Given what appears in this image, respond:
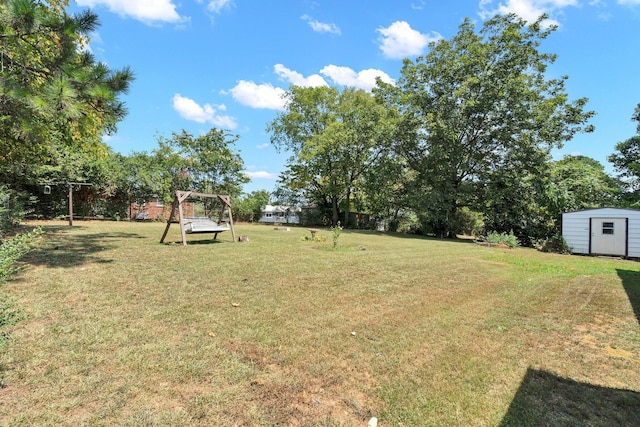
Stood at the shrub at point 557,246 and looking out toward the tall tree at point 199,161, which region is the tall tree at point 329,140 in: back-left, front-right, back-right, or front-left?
front-right

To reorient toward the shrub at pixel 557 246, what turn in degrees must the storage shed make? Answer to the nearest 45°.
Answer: approximately 90° to its right

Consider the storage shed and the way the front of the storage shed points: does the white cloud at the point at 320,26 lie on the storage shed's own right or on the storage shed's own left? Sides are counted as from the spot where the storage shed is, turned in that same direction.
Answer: on the storage shed's own right

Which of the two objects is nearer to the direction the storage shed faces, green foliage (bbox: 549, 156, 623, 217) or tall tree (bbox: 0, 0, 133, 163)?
the tall tree

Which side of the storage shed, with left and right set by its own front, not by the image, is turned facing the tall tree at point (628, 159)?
back

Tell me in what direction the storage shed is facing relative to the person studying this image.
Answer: facing the viewer

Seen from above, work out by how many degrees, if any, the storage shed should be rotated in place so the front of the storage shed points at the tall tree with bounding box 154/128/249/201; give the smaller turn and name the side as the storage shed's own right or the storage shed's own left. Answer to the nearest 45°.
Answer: approximately 90° to the storage shed's own right

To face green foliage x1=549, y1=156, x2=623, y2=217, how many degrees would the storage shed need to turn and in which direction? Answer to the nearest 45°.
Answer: approximately 180°
